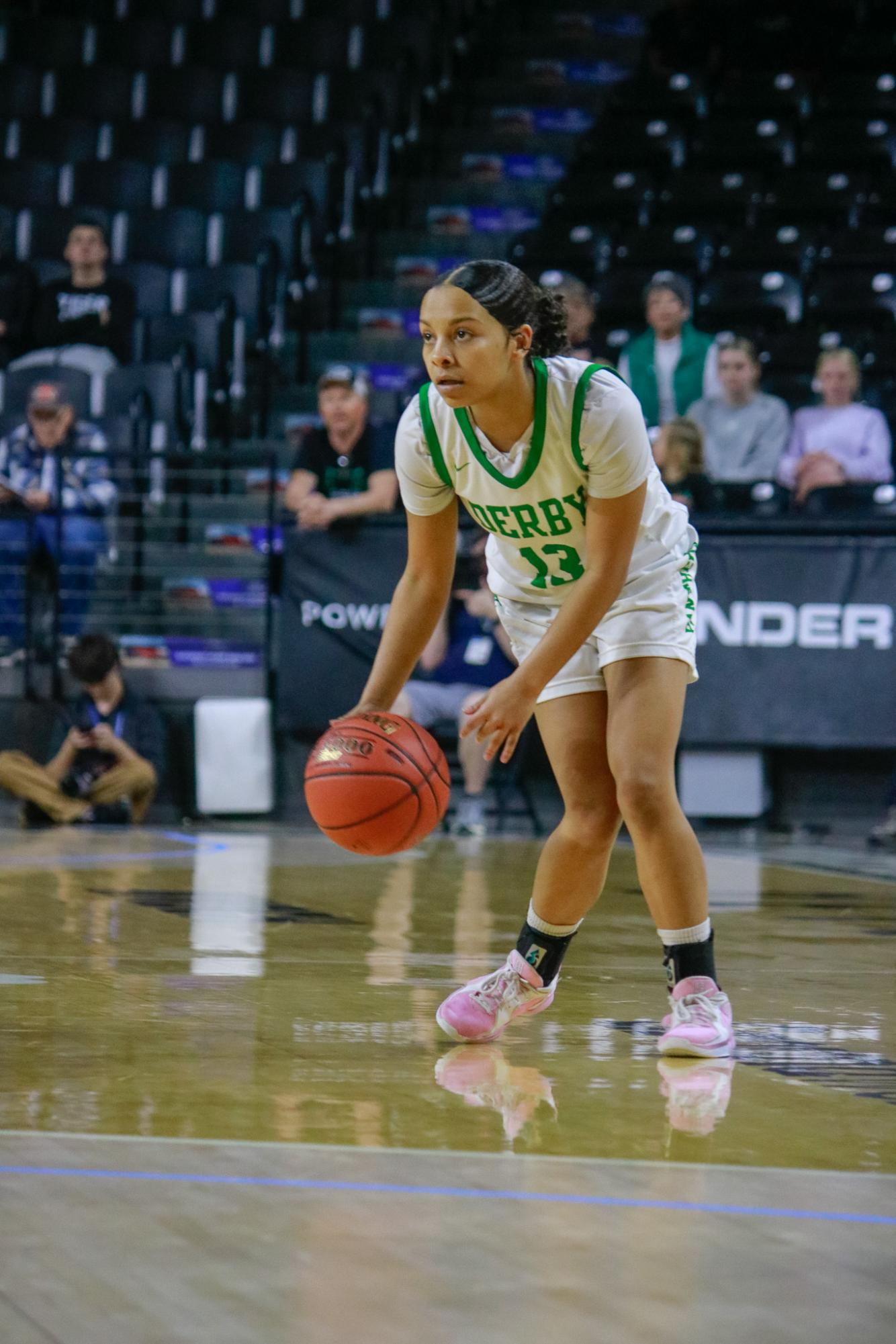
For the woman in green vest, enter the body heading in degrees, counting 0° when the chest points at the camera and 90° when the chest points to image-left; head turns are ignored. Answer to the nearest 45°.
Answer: approximately 0°

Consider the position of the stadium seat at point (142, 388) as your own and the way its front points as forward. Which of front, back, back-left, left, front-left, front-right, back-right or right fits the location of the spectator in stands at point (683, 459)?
front-left

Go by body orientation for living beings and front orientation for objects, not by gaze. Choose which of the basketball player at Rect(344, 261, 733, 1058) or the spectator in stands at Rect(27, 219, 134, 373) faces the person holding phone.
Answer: the spectator in stands

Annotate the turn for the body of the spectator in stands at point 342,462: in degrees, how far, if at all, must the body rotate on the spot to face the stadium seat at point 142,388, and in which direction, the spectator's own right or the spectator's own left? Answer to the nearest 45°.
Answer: approximately 135° to the spectator's own right

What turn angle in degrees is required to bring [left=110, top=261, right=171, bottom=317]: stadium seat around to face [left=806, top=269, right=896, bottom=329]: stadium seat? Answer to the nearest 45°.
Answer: approximately 90° to its left

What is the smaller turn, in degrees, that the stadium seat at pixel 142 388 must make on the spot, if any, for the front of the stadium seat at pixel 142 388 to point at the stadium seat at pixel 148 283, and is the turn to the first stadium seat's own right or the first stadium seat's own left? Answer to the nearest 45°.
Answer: approximately 180°

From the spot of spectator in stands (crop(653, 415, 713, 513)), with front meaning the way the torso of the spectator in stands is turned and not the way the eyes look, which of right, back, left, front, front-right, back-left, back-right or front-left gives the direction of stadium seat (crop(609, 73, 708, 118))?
back-right

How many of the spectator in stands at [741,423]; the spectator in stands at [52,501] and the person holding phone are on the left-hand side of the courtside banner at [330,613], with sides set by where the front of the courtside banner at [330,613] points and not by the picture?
1

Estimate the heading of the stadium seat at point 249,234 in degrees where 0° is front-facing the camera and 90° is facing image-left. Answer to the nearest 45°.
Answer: approximately 0°

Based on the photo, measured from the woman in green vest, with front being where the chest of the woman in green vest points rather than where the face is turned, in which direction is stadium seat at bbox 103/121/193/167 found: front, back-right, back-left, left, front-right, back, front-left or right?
back-right

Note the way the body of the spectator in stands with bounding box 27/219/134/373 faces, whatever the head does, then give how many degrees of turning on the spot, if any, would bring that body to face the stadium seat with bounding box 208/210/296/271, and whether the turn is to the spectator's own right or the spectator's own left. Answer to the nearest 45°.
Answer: approximately 135° to the spectator's own left
